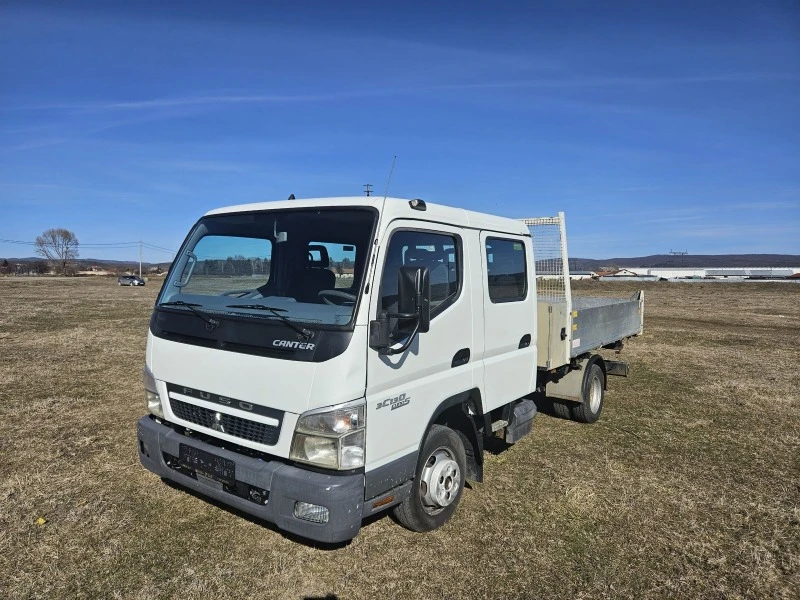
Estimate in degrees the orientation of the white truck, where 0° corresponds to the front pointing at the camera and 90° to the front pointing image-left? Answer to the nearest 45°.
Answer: approximately 45°
